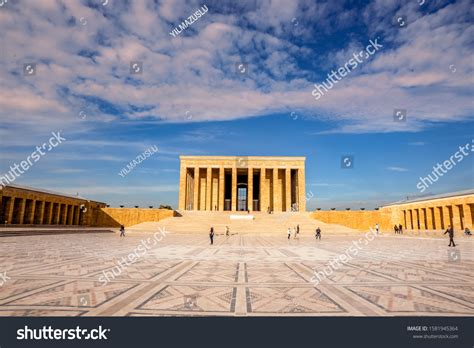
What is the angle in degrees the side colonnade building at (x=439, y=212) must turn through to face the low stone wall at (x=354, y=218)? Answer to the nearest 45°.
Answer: approximately 45° to its right

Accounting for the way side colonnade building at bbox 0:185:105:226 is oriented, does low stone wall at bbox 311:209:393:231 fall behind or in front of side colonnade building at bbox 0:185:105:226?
in front

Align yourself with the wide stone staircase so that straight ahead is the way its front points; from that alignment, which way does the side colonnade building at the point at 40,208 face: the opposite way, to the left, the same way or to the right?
to the left

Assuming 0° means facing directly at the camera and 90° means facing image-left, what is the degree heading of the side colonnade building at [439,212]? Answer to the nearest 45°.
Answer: approximately 45°

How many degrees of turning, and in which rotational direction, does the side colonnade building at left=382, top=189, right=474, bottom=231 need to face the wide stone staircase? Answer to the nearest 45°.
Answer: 0° — it already faces it

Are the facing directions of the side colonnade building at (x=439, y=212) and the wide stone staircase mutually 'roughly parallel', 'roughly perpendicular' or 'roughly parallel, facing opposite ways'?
roughly perpendicular

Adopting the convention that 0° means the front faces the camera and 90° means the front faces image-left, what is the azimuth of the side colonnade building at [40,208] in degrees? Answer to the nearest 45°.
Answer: approximately 315°

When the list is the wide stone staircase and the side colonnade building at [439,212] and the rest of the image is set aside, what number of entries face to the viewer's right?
0

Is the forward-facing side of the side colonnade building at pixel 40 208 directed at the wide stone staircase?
yes

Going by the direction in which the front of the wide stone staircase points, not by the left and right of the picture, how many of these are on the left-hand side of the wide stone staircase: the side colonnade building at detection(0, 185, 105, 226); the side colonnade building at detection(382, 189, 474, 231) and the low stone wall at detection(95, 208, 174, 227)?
1
